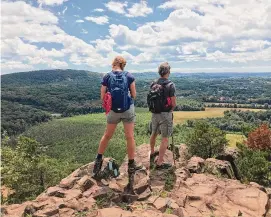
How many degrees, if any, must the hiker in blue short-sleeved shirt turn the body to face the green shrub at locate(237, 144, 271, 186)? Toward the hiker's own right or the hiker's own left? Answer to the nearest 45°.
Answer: approximately 45° to the hiker's own right

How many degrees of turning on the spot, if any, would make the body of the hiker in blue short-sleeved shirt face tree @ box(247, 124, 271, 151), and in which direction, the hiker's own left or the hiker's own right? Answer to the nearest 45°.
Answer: approximately 45° to the hiker's own right

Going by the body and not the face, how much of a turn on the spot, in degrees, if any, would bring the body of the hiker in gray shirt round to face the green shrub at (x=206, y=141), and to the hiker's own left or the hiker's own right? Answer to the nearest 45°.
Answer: approximately 45° to the hiker's own right

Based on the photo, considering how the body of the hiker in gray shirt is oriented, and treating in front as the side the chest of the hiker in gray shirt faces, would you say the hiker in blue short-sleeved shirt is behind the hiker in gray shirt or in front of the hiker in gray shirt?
behind

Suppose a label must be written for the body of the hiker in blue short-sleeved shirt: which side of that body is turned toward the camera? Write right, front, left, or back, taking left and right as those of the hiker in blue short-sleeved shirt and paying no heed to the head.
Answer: back

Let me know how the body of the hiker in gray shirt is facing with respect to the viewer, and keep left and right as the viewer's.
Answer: facing away from the viewer and to the right of the viewer

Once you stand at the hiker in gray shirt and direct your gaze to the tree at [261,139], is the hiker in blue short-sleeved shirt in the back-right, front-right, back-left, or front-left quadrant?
back-left

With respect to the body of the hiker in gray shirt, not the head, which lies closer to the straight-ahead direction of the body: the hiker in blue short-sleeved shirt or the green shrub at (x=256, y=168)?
the green shrub
